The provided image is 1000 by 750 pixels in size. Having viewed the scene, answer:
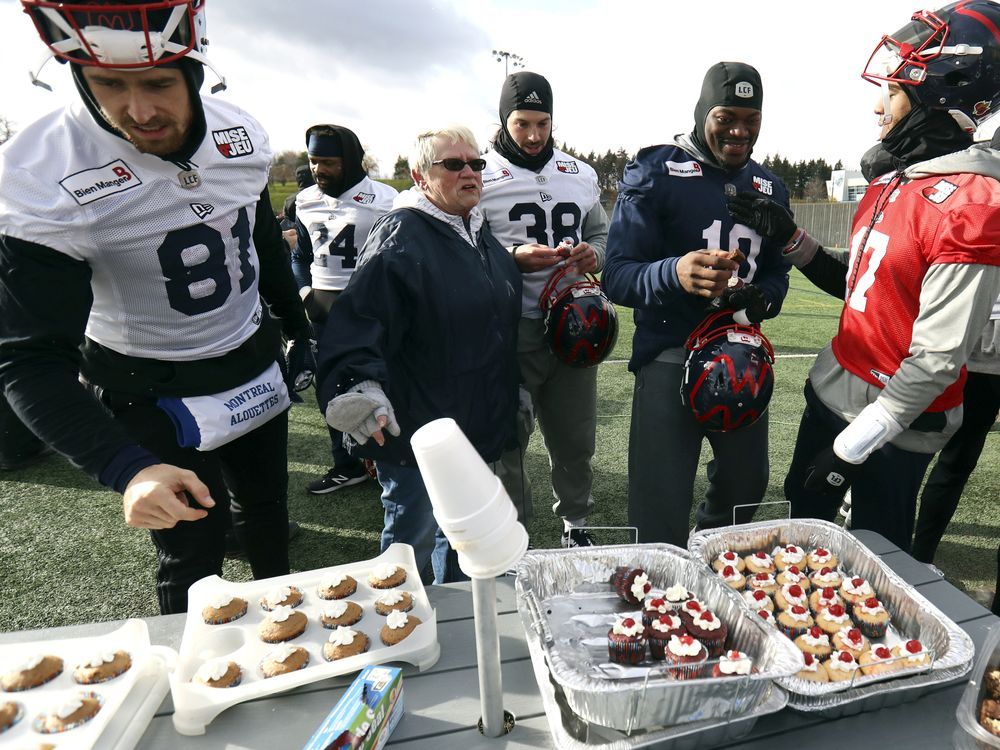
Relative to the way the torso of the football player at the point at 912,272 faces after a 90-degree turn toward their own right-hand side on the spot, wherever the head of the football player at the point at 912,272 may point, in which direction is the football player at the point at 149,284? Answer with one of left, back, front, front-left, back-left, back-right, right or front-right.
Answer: back-left

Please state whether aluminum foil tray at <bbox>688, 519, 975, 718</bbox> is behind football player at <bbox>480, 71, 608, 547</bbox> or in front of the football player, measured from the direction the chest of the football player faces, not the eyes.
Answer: in front

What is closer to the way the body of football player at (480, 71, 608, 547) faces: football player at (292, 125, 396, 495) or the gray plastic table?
the gray plastic table

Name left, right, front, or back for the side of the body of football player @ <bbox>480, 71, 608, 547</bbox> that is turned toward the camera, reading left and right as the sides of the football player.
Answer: front

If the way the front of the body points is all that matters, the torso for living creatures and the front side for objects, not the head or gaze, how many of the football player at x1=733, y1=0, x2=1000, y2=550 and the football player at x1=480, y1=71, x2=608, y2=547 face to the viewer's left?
1

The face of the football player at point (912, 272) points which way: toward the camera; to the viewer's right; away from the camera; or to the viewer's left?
to the viewer's left

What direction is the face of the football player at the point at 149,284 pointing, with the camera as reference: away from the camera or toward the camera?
toward the camera

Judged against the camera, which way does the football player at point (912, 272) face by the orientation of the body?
to the viewer's left

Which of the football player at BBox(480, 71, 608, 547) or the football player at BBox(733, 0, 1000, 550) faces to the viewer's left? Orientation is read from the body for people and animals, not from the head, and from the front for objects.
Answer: the football player at BBox(733, 0, 1000, 550)

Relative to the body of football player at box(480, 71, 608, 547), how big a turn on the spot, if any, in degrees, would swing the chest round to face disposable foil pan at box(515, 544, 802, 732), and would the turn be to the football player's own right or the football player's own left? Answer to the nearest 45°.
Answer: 0° — they already face it

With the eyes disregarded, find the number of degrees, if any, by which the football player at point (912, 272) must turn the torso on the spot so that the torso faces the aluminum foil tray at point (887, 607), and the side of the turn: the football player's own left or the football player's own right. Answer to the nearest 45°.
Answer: approximately 90° to the football player's own left

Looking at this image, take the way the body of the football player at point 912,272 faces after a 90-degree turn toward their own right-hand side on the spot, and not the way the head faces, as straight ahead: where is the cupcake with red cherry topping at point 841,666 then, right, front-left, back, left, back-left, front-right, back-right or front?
back

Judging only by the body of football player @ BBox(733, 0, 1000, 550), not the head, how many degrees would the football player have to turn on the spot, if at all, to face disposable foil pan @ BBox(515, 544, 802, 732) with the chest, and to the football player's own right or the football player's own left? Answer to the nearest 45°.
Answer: approximately 45° to the football player's own left

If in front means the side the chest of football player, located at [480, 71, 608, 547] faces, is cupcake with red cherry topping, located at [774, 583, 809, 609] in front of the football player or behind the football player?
in front

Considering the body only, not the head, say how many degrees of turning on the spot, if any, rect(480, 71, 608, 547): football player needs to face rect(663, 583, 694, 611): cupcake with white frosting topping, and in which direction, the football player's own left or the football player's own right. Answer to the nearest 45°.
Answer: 0° — they already face it
